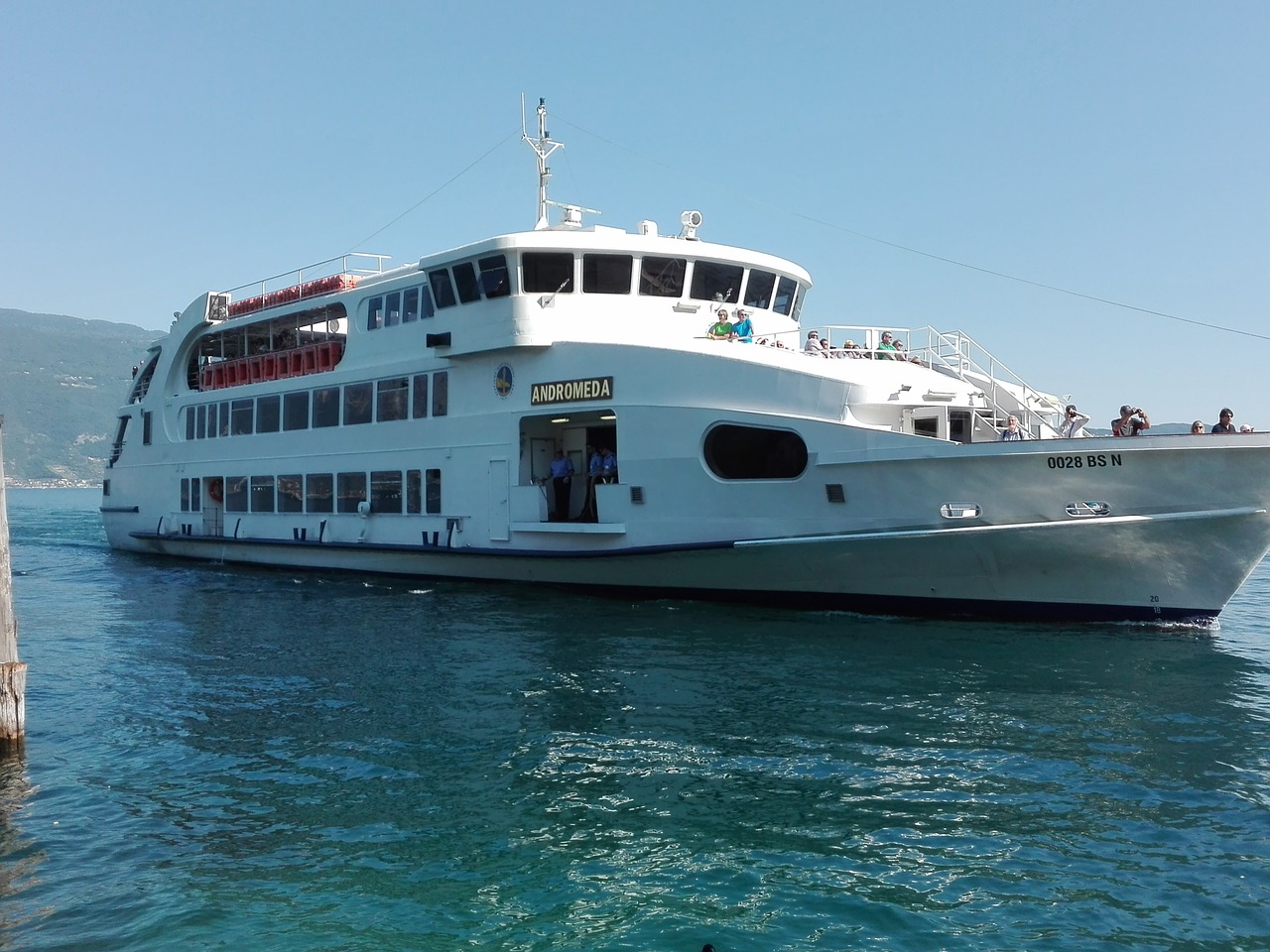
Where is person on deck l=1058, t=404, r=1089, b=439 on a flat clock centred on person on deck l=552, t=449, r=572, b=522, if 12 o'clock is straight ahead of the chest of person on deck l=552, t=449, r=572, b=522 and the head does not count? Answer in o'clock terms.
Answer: person on deck l=1058, t=404, r=1089, b=439 is roughly at 10 o'clock from person on deck l=552, t=449, r=572, b=522.

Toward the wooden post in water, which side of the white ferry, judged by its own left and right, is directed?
right

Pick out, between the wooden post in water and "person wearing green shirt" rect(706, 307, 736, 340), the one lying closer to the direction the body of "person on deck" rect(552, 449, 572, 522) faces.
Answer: the wooden post in water

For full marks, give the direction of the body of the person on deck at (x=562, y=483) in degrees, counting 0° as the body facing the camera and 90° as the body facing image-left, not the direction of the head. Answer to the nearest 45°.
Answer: approximately 0°

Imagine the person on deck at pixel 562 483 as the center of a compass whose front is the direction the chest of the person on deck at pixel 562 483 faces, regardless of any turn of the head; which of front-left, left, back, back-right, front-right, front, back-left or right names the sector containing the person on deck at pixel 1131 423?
front-left

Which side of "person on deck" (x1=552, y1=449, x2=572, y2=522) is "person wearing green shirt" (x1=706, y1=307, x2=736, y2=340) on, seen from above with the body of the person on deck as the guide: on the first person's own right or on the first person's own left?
on the first person's own left
